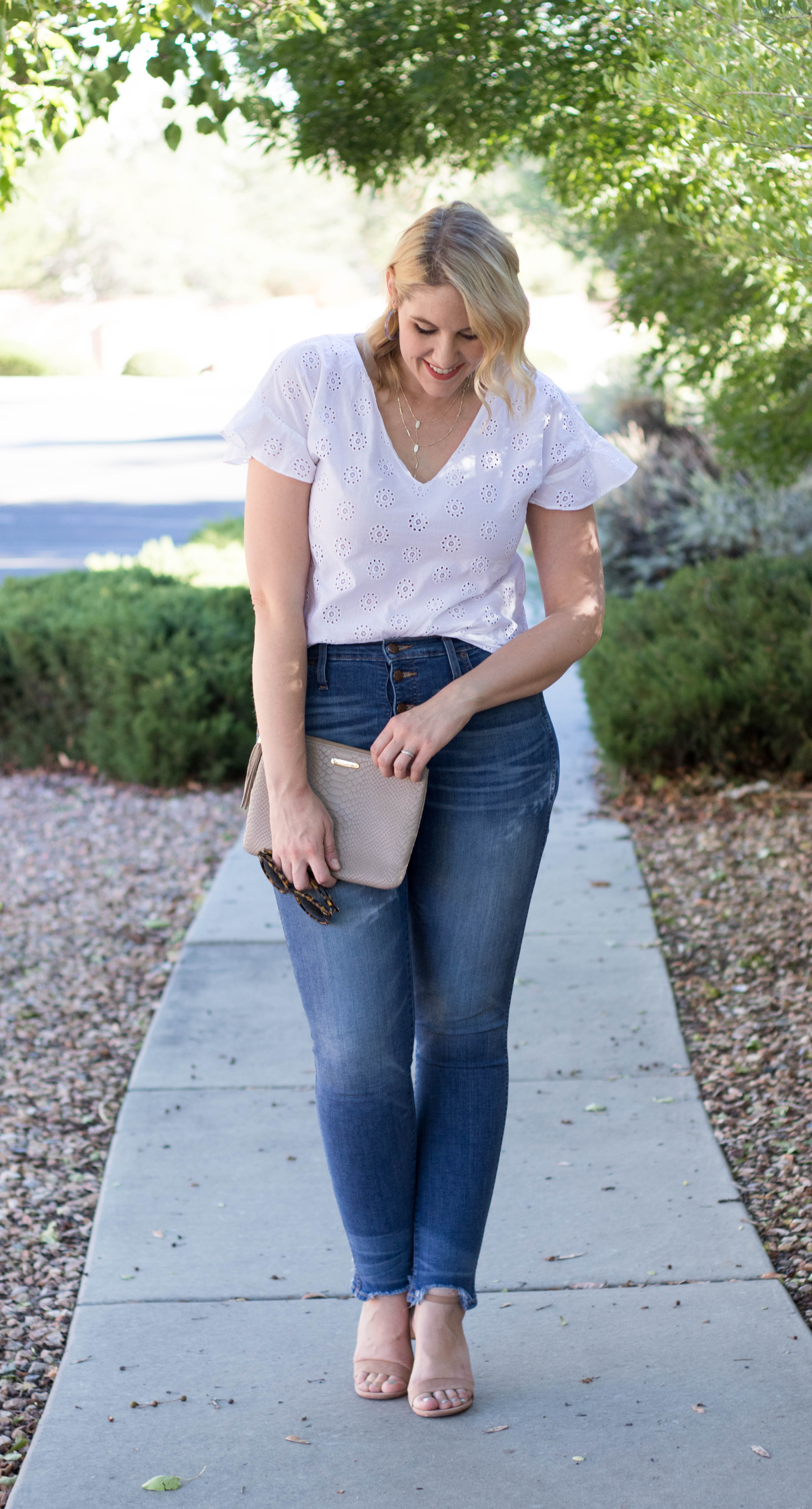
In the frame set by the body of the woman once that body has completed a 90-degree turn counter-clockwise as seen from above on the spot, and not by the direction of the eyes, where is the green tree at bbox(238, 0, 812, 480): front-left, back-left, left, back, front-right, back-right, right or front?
left

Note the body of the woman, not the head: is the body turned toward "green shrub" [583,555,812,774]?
no

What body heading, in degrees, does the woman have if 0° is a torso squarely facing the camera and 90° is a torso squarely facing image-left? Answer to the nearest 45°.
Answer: approximately 0°

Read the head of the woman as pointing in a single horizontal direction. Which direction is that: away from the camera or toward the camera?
toward the camera

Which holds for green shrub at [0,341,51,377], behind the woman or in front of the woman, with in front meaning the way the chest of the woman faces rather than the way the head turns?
behind

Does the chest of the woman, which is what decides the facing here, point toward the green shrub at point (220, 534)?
no

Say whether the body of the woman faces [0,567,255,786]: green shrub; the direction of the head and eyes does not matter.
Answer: no

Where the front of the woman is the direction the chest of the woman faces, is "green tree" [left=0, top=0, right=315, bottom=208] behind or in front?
behind
